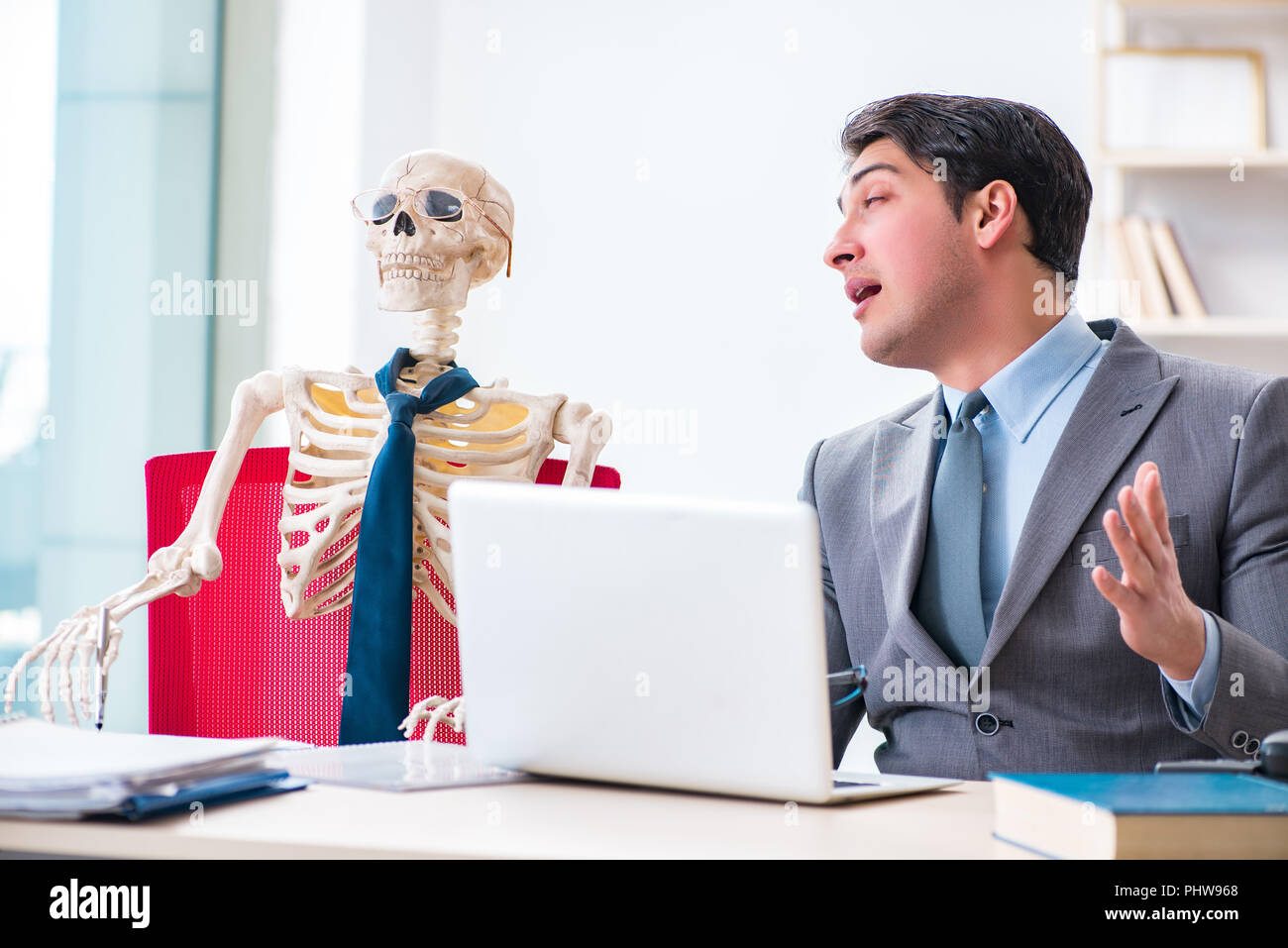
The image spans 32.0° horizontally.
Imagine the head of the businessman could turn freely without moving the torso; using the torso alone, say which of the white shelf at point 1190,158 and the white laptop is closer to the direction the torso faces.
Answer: the white laptop

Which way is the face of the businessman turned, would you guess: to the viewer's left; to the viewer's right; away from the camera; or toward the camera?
to the viewer's left

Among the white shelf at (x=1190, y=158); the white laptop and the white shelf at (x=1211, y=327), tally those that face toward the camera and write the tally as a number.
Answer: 2

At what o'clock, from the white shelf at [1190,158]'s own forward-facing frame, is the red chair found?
The red chair is roughly at 1 o'clock from the white shelf.

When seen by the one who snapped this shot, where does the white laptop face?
facing away from the viewer and to the right of the viewer

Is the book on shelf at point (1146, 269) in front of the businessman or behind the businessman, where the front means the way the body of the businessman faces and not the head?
behind

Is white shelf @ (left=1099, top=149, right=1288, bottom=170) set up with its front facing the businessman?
yes

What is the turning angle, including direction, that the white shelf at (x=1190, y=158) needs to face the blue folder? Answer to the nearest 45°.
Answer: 0° — it already faces it

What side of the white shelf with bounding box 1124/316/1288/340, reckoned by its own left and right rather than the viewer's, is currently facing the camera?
front

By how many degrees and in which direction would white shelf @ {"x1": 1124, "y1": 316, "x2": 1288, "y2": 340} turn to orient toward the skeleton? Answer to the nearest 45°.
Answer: approximately 45° to its right

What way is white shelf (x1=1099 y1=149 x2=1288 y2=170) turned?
toward the camera

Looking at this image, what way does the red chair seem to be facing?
toward the camera

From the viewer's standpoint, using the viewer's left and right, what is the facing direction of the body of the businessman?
facing the viewer and to the left of the viewer

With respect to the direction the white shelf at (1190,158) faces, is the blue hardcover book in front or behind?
in front

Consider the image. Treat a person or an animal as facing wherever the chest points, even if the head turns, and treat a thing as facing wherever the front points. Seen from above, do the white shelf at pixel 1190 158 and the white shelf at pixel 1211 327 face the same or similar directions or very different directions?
same or similar directions

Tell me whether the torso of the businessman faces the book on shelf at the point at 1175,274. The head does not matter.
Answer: no

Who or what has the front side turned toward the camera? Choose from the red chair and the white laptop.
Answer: the red chair
